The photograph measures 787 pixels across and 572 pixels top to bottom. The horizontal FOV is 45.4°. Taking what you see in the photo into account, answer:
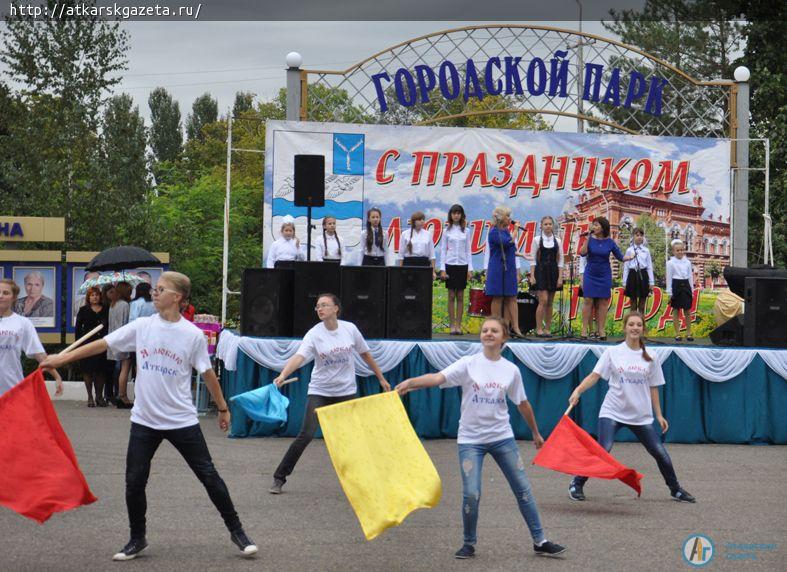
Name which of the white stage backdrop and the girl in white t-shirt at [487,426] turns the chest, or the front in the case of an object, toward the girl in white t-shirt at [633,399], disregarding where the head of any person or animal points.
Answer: the white stage backdrop

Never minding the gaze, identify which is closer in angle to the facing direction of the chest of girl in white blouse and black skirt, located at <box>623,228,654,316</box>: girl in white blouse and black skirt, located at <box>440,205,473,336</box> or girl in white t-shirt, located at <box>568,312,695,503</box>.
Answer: the girl in white t-shirt

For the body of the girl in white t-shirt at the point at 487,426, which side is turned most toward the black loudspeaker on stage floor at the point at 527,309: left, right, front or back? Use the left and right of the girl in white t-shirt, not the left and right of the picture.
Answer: back

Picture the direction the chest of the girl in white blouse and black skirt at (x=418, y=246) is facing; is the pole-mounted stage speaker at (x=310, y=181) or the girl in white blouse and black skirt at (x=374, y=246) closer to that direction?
the pole-mounted stage speaker

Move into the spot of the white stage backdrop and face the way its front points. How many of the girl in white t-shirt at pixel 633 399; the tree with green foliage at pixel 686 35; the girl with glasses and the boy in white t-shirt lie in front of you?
3

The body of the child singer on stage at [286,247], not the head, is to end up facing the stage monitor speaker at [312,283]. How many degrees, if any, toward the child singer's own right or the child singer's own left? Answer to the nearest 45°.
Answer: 0° — they already face it

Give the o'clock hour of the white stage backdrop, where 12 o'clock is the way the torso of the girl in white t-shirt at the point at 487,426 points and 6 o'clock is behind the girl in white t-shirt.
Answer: The white stage backdrop is roughly at 6 o'clock from the girl in white t-shirt.

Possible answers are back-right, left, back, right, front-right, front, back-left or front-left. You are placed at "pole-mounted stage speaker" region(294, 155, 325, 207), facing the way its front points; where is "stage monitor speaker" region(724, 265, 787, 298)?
left

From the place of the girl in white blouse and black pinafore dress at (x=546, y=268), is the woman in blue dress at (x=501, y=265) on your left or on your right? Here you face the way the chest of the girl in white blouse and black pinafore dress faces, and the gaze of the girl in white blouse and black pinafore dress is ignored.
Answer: on your right

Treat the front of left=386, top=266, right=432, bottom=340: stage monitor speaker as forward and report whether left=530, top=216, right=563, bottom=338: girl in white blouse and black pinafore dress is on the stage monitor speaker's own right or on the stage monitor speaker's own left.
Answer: on the stage monitor speaker's own left

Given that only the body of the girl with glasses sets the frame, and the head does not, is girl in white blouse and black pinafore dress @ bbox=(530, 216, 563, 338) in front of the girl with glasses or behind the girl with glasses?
behind
